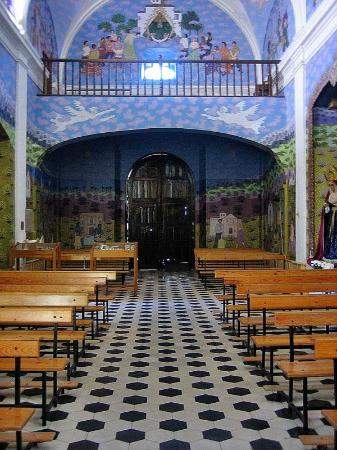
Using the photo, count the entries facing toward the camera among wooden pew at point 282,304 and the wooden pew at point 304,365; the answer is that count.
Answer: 2

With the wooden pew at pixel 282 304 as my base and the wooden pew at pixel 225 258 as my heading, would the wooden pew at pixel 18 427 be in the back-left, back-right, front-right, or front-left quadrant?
back-left

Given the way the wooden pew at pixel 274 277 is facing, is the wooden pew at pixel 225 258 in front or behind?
behind

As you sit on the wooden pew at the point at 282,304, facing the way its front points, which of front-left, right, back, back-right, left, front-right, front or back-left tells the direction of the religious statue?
back

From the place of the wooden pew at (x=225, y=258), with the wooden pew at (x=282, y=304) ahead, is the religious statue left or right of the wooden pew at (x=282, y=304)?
left

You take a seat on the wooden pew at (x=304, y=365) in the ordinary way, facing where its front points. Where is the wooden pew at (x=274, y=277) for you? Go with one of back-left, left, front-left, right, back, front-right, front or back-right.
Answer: back

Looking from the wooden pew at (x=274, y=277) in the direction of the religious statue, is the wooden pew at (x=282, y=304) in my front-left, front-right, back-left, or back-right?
back-right

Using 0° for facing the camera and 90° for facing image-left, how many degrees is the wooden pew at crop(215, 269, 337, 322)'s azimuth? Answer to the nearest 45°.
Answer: approximately 0°
